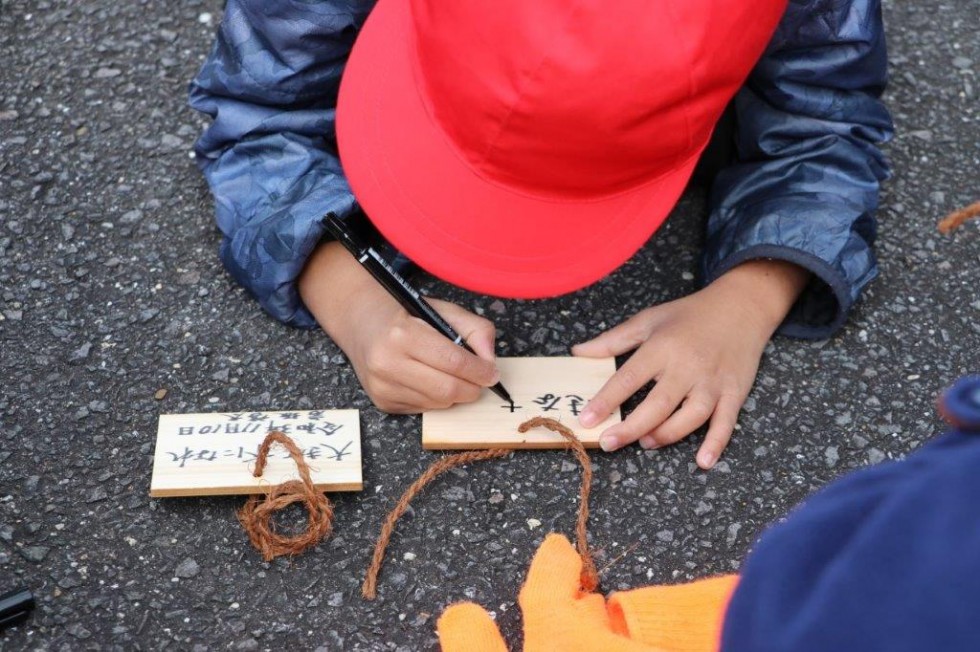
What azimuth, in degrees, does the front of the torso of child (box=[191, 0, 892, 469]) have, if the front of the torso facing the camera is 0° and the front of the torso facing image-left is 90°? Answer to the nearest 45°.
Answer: approximately 0°
